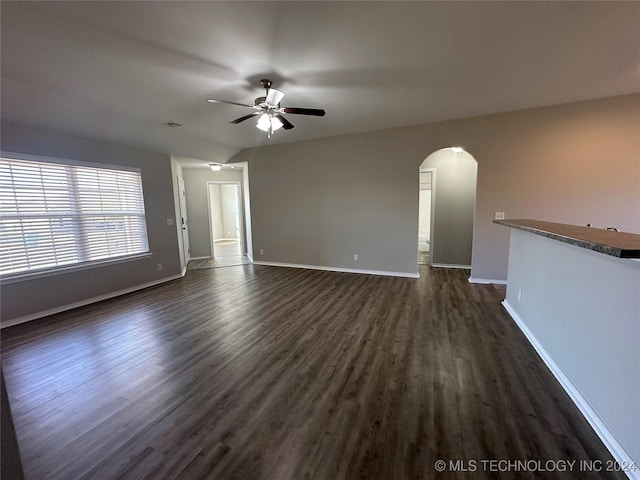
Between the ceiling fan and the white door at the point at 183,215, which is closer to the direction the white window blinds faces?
the ceiling fan

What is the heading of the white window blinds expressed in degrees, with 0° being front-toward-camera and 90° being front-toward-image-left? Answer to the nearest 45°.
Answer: approximately 315°

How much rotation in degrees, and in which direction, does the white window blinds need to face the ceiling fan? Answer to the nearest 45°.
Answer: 0° — it already faces it

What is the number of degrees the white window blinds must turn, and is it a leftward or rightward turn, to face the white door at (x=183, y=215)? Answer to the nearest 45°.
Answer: approximately 90° to its left
